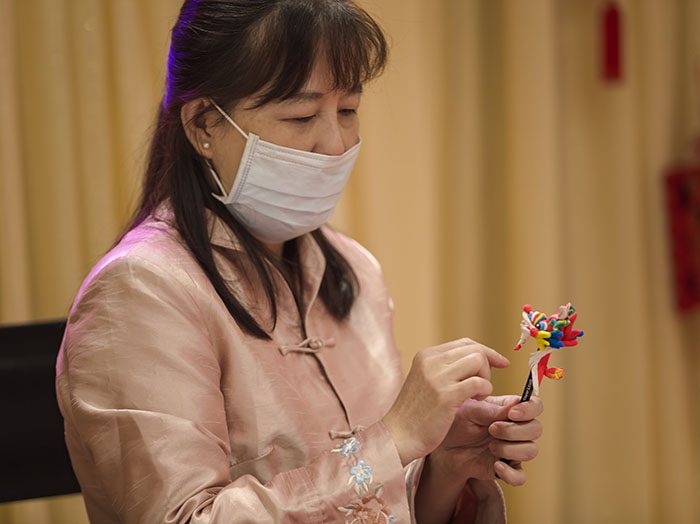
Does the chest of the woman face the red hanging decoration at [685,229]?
no

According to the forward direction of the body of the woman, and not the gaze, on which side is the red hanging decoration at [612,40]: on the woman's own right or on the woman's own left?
on the woman's own left

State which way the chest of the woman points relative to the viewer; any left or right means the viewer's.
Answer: facing the viewer and to the right of the viewer

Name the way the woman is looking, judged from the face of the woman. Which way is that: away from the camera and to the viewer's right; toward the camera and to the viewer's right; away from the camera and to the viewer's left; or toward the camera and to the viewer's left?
toward the camera and to the viewer's right
